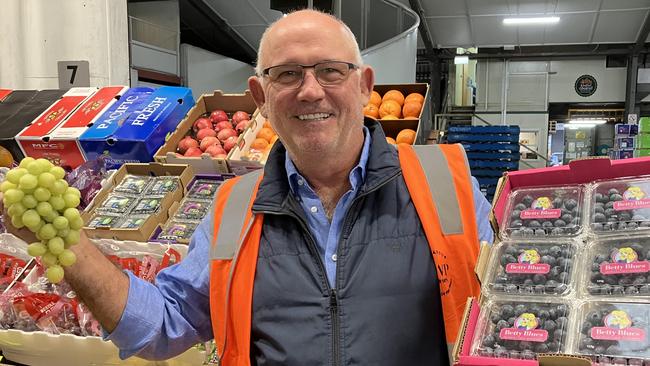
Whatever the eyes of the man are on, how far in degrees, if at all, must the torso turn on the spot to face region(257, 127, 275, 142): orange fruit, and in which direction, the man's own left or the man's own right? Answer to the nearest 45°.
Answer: approximately 180°

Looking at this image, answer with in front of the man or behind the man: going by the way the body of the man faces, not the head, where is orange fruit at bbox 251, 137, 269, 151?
behind

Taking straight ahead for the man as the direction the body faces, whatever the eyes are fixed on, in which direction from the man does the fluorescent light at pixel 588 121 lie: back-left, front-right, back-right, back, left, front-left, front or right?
back-left

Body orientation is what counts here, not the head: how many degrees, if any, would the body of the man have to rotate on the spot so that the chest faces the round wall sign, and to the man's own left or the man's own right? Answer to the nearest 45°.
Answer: approximately 135° to the man's own left

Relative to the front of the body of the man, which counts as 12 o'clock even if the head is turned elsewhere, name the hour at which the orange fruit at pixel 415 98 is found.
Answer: The orange fruit is roughly at 7 o'clock from the man.

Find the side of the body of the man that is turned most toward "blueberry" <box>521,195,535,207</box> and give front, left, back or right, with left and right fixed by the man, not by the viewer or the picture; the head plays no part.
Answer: left

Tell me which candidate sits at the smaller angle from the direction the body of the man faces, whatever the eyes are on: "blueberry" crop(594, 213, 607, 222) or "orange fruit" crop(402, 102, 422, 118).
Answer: the blueberry

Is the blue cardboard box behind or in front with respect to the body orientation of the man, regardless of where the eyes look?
behind

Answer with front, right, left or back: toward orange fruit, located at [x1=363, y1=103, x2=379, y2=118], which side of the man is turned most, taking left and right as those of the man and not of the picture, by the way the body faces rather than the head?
back

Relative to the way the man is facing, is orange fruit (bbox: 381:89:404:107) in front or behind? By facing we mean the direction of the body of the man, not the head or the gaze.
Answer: behind

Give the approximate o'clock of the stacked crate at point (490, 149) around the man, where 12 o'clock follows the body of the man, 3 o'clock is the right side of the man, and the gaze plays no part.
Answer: The stacked crate is roughly at 7 o'clock from the man.

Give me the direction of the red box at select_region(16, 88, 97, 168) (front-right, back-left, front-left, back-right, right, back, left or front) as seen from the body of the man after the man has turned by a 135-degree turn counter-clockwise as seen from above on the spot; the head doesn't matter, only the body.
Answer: left

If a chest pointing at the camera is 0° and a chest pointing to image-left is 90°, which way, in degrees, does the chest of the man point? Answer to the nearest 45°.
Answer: approximately 0°

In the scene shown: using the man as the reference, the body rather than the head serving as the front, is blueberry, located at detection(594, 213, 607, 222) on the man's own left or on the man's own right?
on the man's own left
